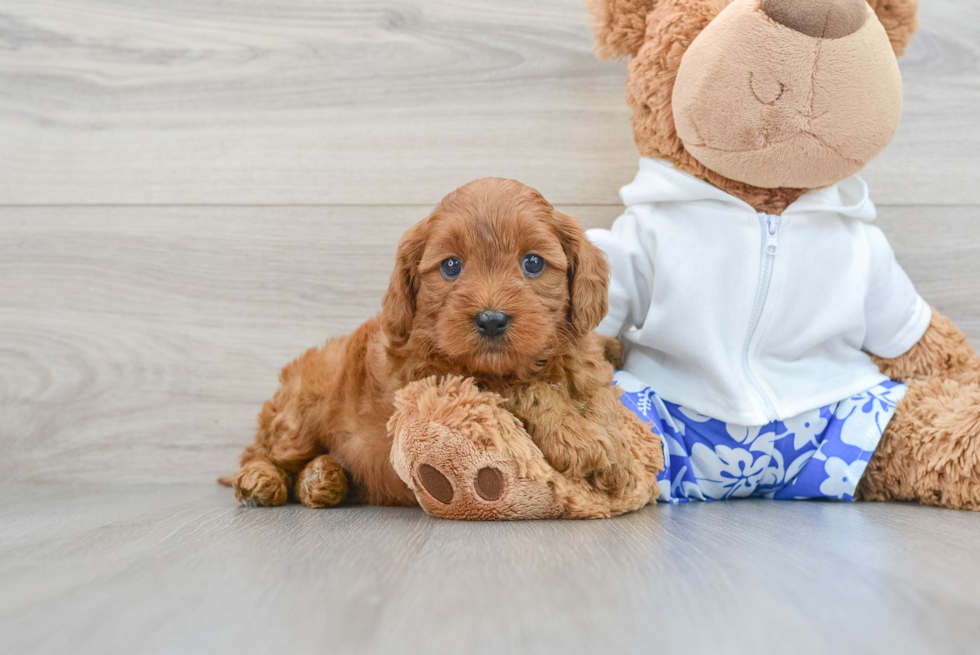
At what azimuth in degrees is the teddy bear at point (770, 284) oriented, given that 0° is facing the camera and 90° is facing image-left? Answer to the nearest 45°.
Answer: approximately 0°
